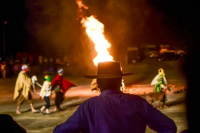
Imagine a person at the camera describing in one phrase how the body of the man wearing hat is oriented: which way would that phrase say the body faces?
away from the camera

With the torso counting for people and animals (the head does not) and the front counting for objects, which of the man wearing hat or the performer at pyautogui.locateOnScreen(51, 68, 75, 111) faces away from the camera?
the man wearing hat

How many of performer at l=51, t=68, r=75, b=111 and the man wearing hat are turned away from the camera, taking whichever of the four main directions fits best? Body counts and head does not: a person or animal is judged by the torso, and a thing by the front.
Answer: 1

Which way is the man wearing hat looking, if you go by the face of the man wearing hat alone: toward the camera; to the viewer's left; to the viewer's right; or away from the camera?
away from the camera

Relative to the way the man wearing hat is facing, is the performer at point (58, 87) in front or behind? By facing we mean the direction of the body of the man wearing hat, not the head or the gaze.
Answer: in front

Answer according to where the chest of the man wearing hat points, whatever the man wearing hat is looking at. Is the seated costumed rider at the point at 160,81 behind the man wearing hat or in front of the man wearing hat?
in front
